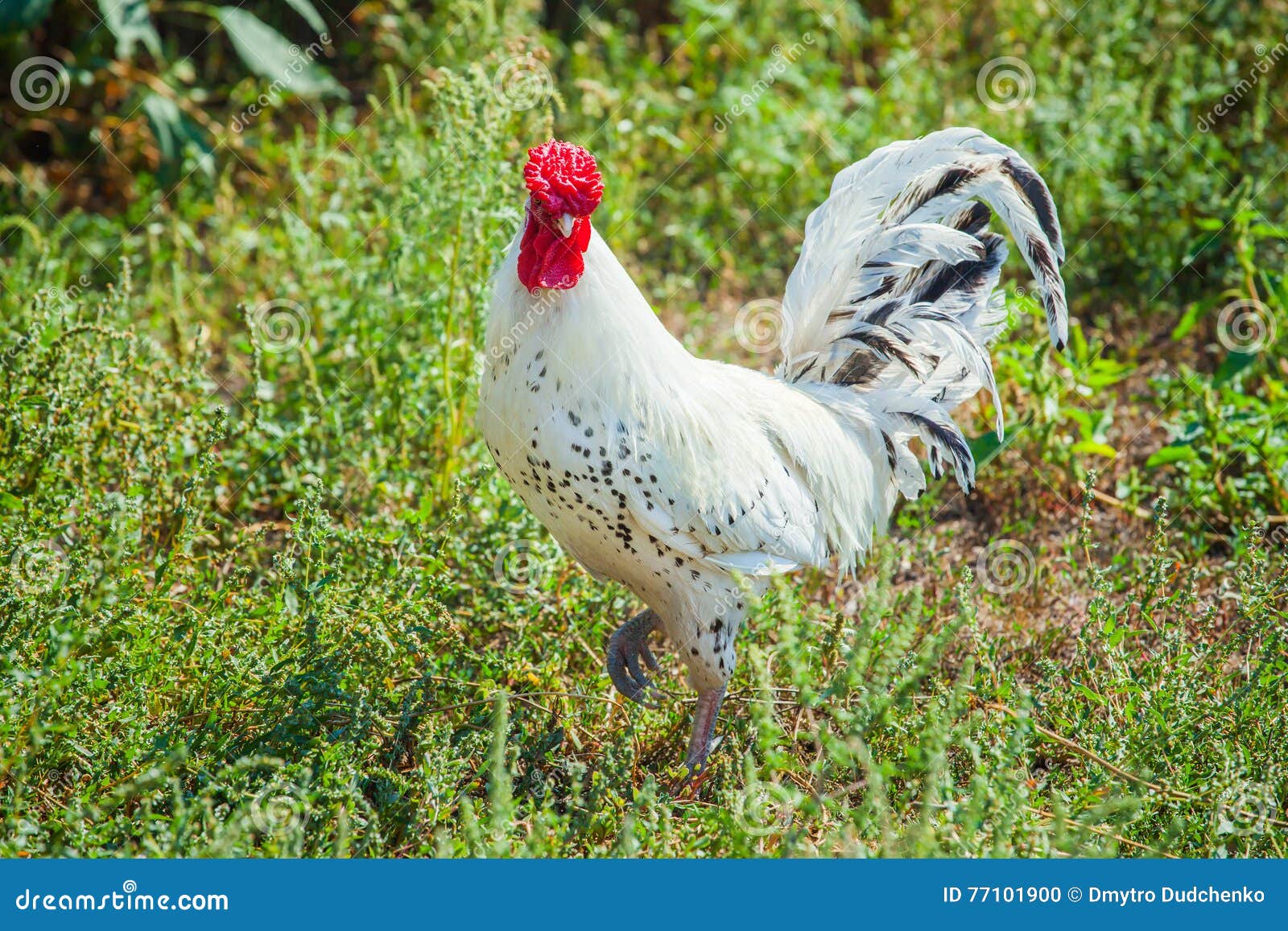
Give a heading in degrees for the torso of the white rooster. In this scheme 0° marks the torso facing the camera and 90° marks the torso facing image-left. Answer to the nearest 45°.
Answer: approximately 45°
